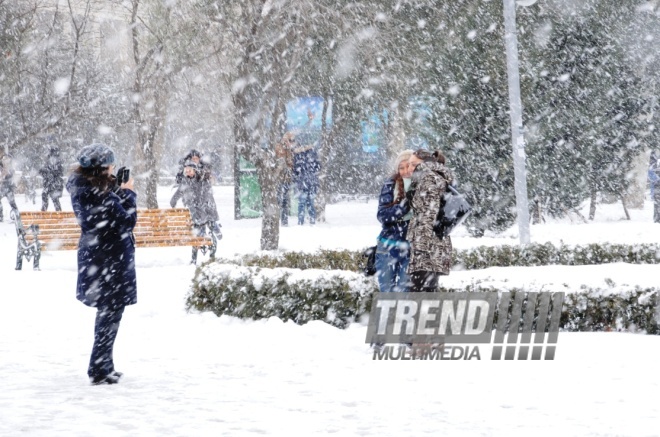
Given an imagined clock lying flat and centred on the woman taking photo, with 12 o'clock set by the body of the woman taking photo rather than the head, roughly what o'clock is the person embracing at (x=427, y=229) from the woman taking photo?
The person embracing is roughly at 12 o'clock from the woman taking photo.

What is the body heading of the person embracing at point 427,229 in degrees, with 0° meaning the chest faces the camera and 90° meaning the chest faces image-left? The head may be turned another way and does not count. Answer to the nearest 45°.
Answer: approximately 90°

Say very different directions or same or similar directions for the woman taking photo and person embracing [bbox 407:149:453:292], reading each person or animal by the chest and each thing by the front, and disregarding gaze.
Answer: very different directions

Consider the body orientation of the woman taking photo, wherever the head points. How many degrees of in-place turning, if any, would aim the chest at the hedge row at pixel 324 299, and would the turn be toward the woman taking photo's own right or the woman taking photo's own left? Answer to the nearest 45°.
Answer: approximately 45° to the woman taking photo's own left

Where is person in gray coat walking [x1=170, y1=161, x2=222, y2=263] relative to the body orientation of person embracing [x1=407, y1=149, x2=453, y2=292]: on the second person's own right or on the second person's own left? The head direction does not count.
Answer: on the second person's own right

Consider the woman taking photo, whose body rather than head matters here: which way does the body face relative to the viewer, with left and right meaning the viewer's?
facing to the right of the viewer

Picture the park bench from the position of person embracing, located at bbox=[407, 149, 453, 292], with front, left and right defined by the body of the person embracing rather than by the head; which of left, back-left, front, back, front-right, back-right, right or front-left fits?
front-right

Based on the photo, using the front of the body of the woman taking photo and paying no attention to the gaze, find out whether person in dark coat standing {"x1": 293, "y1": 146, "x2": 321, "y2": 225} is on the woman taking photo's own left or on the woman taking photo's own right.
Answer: on the woman taking photo's own left

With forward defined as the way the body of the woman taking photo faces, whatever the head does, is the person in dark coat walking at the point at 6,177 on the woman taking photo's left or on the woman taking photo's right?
on the woman taking photo's left

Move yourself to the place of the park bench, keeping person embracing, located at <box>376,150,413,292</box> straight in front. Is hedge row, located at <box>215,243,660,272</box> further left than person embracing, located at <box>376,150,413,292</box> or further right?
left

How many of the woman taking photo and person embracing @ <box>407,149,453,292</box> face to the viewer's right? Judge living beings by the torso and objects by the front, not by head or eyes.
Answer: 1

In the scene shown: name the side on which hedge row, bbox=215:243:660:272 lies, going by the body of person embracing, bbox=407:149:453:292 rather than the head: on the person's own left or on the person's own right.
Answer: on the person's own right
